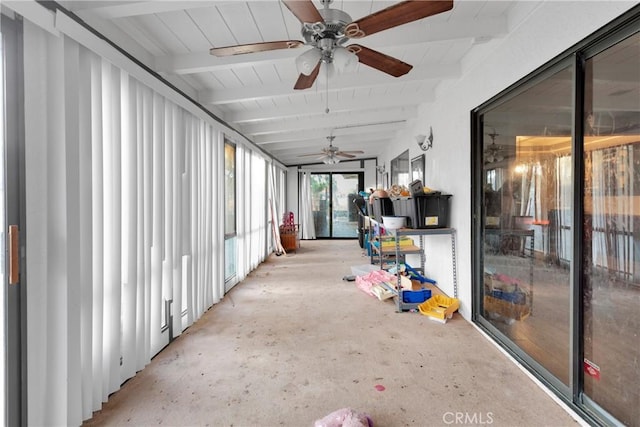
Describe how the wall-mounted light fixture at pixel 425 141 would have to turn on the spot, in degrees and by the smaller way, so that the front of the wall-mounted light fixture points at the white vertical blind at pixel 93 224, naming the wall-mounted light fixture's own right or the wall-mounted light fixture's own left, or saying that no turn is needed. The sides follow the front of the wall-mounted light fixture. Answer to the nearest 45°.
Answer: approximately 45° to the wall-mounted light fixture's own left

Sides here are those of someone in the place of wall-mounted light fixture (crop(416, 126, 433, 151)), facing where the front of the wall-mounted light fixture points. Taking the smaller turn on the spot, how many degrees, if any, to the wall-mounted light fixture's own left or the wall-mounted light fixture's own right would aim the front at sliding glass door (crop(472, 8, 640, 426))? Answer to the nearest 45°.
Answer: approximately 90° to the wall-mounted light fixture's own left

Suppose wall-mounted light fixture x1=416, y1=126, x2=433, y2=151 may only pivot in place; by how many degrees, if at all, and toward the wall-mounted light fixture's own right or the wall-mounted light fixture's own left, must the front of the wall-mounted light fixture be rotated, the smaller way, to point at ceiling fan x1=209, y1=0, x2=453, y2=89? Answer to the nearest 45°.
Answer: approximately 90° to the wall-mounted light fixture's own left

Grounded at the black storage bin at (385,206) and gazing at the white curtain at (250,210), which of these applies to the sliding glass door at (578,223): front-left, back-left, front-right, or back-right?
back-left

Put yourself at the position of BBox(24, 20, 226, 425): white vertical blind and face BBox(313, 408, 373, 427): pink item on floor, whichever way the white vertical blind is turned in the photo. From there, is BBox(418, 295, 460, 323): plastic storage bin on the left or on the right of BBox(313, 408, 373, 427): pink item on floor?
left

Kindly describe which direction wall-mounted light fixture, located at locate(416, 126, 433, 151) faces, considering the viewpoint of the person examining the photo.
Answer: facing to the left of the viewer

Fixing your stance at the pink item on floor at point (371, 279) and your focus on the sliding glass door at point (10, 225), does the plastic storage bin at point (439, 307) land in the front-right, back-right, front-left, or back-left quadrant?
front-left

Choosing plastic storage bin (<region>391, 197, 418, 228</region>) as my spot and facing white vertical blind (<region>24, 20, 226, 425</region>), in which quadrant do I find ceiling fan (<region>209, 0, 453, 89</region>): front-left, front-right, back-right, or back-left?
front-left
